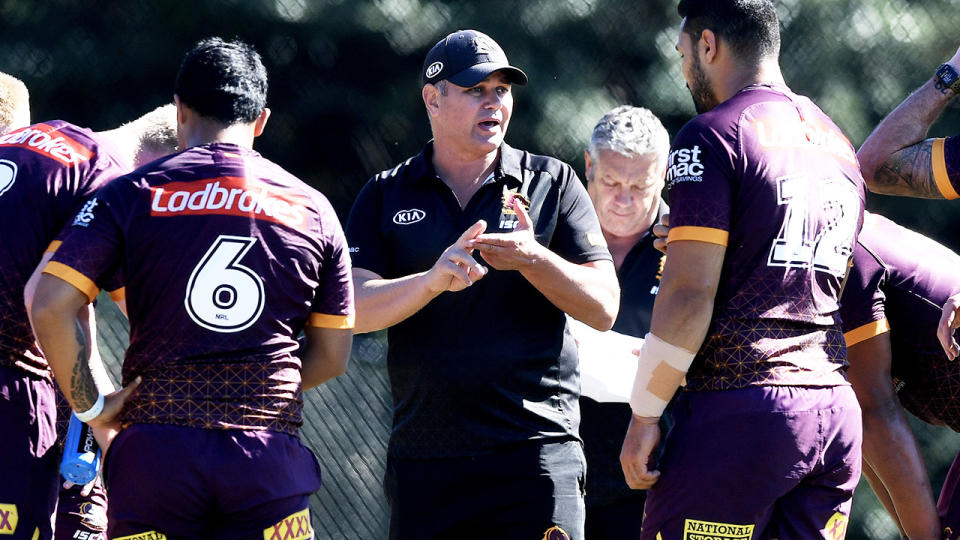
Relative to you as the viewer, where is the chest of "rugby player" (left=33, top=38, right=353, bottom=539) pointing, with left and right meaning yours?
facing away from the viewer

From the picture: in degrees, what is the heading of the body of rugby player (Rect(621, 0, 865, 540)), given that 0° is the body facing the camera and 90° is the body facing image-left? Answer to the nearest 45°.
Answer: approximately 135°

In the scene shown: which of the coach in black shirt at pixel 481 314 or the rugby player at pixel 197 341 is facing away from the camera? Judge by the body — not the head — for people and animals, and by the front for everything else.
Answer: the rugby player

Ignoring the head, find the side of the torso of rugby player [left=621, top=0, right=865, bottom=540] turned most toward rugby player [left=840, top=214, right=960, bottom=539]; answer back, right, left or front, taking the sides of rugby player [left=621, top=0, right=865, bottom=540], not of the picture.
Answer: right

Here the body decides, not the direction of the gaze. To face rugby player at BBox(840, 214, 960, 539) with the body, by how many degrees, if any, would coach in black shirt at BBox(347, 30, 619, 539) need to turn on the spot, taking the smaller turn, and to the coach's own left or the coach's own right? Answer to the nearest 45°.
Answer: approximately 90° to the coach's own left

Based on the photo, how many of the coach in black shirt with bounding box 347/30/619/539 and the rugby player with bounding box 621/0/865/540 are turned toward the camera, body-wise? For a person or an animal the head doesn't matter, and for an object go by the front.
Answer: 1

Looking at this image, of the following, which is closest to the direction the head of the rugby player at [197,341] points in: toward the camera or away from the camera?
away from the camera

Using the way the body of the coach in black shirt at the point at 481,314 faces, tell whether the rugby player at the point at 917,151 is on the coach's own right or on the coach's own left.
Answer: on the coach's own left

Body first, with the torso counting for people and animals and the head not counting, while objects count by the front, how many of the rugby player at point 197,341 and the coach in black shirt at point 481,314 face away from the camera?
1

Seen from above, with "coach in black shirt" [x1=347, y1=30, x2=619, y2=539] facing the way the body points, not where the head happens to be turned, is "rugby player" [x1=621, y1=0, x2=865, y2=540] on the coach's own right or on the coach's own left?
on the coach's own left

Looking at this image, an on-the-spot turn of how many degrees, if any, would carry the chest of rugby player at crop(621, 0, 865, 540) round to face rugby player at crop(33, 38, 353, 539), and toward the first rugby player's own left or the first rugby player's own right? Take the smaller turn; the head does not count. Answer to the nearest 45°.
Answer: approximately 45° to the first rugby player's own left

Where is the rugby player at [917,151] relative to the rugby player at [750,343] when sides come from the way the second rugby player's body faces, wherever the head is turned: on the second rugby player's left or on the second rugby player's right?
on the second rugby player's right

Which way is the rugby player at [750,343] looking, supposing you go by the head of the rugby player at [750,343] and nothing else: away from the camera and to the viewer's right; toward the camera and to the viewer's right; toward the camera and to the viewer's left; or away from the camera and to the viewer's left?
away from the camera and to the viewer's left

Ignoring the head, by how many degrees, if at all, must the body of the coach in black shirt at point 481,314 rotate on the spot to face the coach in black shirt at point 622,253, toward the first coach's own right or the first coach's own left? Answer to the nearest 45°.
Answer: approximately 135° to the first coach's own left
